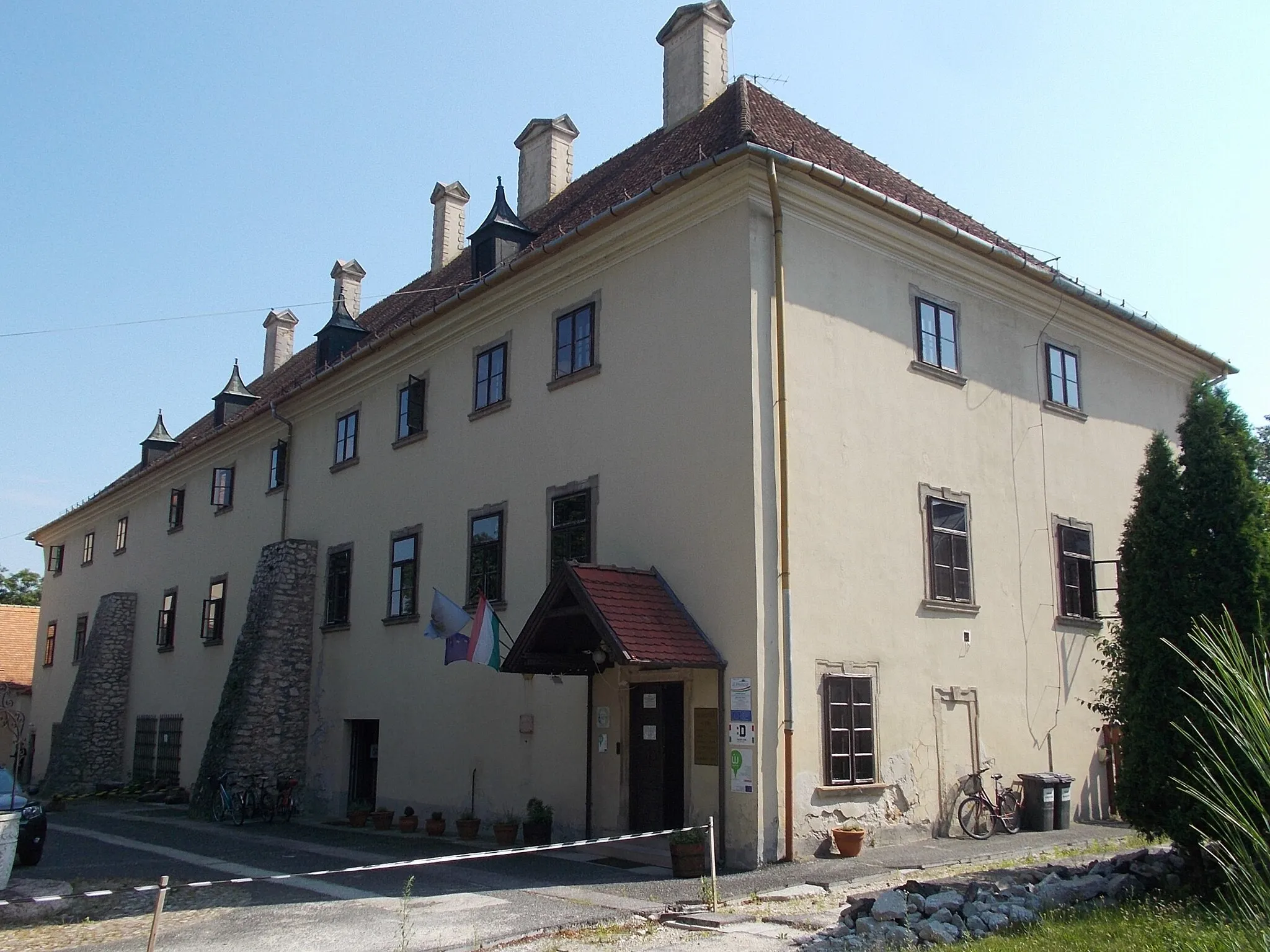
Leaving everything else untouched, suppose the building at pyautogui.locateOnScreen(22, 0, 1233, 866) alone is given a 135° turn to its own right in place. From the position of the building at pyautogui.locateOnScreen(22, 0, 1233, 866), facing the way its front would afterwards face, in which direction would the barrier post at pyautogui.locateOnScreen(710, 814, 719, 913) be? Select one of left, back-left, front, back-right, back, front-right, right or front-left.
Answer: back

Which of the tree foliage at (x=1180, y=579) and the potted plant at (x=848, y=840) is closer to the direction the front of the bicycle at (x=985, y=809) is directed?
the potted plant

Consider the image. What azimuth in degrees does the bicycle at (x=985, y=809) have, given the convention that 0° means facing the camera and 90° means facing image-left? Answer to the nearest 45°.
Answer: approximately 45°

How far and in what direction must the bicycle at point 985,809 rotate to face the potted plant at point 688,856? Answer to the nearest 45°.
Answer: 0° — it already faces it

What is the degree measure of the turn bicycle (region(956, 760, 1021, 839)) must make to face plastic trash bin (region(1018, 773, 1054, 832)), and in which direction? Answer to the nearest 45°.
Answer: approximately 180°

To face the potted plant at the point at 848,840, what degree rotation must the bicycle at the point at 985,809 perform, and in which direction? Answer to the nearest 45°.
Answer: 0° — it already faces it

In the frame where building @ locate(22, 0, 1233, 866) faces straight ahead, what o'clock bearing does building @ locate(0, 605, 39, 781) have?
building @ locate(0, 605, 39, 781) is roughly at 3 o'clock from building @ locate(22, 0, 1233, 866).
